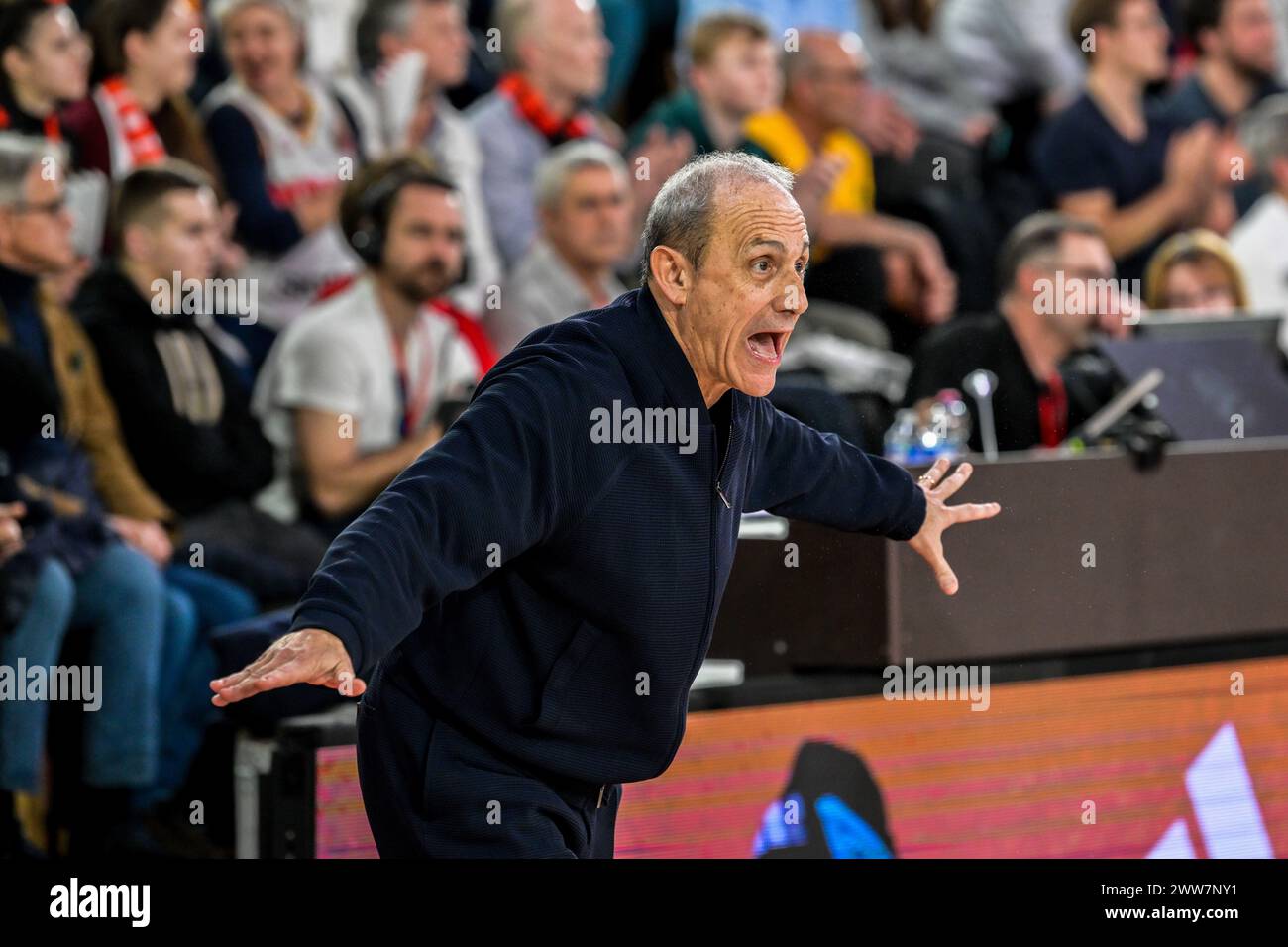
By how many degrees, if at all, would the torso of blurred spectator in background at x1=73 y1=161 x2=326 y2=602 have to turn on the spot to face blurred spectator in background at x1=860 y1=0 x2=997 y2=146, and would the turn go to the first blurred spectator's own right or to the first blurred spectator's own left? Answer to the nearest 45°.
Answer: approximately 90° to the first blurred spectator's own left

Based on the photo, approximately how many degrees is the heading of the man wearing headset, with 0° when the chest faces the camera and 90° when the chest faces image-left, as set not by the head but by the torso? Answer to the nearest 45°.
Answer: approximately 315°

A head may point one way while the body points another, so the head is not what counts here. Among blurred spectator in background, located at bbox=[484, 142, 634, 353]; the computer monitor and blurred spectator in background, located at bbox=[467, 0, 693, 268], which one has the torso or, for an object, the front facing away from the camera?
the computer monitor

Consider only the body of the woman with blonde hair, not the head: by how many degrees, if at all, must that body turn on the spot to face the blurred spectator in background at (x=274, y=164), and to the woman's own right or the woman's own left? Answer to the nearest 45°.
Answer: approximately 90° to the woman's own right

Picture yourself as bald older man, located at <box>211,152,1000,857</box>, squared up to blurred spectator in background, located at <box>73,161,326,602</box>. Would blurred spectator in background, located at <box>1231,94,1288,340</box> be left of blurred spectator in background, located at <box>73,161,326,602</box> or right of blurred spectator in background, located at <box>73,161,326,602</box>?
right

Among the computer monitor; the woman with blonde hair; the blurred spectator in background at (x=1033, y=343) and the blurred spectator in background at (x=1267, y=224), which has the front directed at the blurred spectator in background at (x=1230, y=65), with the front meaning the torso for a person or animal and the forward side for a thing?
the computer monitor

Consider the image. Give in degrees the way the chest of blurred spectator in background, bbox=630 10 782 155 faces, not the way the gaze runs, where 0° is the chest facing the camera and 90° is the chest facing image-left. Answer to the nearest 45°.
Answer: approximately 315°

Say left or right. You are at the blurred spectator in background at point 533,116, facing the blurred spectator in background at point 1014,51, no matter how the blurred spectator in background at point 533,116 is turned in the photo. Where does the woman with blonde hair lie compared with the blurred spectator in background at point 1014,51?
right

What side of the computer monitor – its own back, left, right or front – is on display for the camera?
back

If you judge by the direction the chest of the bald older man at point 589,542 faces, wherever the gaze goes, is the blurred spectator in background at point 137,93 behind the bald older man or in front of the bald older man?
behind

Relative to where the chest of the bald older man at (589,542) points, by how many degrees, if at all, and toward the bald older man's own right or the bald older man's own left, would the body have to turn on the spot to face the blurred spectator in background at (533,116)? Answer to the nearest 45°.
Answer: approximately 135° to the bald older man's own left
